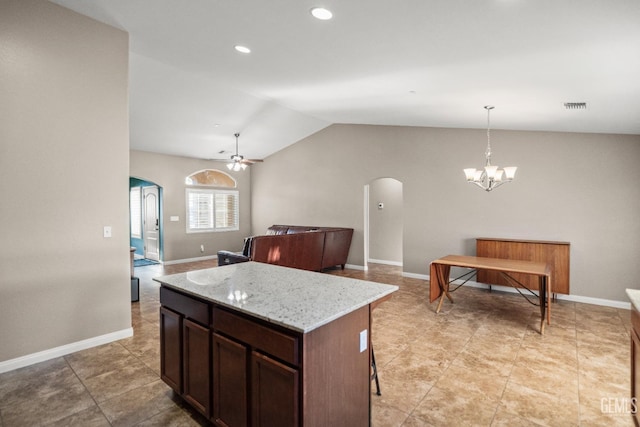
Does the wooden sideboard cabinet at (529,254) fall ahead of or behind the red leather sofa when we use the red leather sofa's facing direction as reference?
behind

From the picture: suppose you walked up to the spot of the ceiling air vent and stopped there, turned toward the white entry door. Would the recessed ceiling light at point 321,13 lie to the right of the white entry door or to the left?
left

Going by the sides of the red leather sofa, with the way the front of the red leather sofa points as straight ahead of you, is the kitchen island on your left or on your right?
on your left

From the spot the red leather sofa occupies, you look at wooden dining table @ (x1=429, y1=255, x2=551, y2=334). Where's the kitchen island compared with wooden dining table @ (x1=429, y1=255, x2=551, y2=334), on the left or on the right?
right

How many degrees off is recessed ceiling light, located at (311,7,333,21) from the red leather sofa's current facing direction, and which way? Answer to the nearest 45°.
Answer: approximately 135° to its left

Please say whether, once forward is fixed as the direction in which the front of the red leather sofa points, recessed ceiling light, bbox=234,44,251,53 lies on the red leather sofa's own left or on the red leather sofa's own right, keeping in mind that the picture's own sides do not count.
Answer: on the red leather sofa's own left

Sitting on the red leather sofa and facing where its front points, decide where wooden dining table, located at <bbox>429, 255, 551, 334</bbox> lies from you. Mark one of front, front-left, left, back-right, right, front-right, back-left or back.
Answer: back

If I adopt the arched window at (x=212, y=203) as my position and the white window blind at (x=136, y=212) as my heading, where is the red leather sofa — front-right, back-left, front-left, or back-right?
back-left

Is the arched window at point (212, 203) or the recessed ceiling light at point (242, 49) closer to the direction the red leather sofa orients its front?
the arched window

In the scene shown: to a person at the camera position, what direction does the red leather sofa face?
facing away from the viewer and to the left of the viewer

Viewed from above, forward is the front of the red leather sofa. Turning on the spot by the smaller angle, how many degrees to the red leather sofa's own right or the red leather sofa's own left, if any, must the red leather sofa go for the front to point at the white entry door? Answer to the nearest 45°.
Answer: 0° — it already faces it
